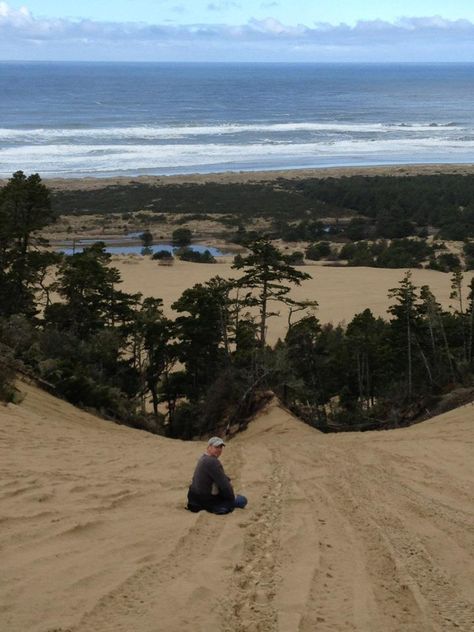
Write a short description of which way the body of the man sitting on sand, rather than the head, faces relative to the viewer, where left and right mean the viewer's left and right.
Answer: facing away from the viewer and to the right of the viewer

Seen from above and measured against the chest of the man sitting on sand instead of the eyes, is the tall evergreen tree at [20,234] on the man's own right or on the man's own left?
on the man's own left
